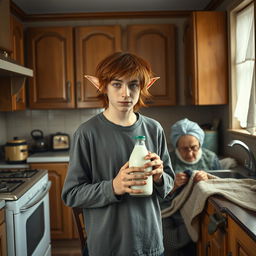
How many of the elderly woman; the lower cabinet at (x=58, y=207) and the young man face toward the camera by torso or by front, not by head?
3

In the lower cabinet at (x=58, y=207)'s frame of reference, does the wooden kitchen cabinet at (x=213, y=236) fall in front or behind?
in front

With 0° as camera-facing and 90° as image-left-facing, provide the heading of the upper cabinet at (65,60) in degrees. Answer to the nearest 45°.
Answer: approximately 0°

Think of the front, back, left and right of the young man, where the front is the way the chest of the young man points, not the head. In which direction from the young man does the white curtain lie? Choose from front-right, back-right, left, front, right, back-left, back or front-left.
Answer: back-left

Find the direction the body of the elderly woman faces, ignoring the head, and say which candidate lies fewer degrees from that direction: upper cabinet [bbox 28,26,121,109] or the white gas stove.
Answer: the white gas stove
